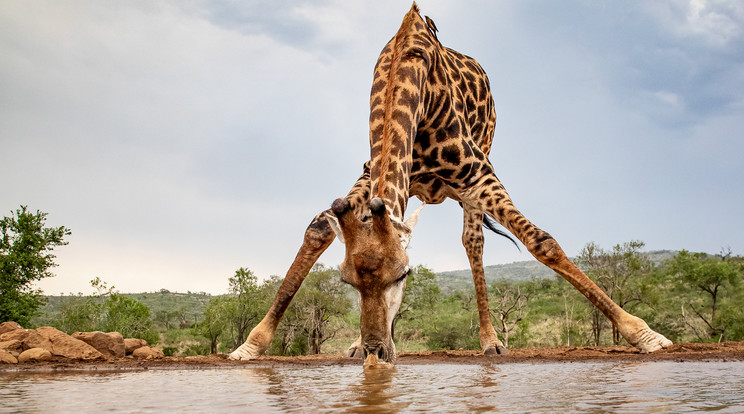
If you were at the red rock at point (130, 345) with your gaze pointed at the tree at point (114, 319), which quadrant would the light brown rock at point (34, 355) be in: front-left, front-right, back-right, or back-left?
back-left

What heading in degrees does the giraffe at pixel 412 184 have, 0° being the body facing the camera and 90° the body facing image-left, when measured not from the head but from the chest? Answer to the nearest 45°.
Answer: approximately 0°

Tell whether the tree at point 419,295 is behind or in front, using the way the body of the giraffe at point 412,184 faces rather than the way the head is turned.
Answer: behind

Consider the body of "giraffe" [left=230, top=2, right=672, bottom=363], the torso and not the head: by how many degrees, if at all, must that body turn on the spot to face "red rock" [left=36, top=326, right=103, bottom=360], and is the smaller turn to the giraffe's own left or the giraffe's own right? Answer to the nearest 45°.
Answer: approximately 135° to the giraffe's own right

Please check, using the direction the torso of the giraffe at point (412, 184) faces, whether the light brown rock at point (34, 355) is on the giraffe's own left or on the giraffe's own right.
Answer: on the giraffe's own right

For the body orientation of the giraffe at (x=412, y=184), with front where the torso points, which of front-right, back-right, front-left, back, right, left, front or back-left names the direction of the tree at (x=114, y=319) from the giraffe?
back-right

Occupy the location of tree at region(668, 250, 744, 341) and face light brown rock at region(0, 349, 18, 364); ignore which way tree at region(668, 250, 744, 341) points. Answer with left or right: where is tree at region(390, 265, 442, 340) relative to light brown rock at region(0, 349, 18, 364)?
right

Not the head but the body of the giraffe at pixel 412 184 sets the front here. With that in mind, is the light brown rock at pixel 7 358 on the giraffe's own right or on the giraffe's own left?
on the giraffe's own right

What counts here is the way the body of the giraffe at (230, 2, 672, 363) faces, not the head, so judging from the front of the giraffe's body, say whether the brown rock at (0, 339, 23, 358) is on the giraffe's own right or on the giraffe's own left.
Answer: on the giraffe's own right

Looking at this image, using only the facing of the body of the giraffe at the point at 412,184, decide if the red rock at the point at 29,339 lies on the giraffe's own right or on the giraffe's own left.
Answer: on the giraffe's own right

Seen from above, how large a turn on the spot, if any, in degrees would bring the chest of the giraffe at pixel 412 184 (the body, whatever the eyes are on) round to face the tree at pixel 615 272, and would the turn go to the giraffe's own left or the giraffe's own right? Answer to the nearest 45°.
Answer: approximately 180°
